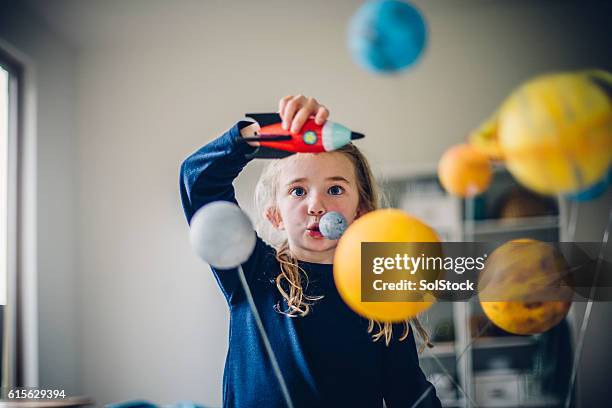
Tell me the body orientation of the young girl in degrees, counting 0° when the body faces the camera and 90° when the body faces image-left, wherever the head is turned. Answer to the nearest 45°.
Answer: approximately 0°

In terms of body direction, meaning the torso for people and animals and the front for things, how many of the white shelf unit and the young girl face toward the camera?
2

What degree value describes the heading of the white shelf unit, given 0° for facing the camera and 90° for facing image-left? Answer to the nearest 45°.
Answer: approximately 0°
